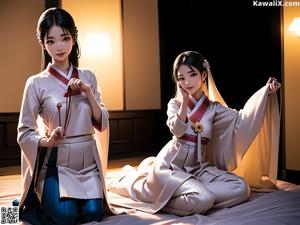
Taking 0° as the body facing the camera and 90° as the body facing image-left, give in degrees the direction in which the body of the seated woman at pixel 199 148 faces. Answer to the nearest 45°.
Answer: approximately 0°

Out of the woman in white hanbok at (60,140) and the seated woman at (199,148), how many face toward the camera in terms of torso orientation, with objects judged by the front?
2

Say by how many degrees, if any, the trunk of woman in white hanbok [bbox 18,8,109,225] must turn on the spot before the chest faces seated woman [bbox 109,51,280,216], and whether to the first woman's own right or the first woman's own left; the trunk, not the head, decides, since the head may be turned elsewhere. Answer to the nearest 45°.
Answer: approximately 90° to the first woman's own left

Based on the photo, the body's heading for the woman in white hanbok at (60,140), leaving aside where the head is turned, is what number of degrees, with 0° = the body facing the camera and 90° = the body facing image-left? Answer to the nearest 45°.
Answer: approximately 0°

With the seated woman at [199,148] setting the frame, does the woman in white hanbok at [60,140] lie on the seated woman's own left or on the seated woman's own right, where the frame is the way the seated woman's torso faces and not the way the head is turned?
on the seated woman's own right
